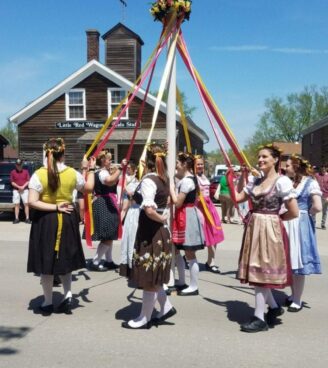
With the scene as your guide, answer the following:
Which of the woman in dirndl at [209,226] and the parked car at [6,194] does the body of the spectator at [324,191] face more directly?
the woman in dirndl

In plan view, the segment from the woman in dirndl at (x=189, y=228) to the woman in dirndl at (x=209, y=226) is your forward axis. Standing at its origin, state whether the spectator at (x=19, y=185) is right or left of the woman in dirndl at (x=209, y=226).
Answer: left

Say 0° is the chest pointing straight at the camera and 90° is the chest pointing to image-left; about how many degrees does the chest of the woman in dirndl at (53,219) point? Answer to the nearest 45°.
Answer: approximately 180°

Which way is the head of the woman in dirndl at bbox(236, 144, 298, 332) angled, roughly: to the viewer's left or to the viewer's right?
to the viewer's left
